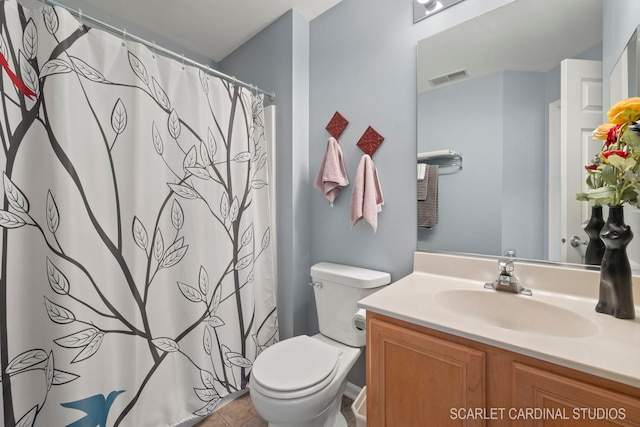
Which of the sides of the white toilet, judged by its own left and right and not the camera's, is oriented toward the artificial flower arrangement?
left

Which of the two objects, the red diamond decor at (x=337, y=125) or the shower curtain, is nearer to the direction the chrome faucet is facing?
the shower curtain

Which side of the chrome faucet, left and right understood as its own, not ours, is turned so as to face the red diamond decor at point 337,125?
right

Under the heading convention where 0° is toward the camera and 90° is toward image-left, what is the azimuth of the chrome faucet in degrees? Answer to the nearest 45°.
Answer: approximately 0°

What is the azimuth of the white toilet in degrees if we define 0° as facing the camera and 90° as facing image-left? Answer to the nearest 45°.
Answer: approximately 45°

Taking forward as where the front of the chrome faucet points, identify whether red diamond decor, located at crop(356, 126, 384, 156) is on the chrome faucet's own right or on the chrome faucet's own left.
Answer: on the chrome faucet's own right
